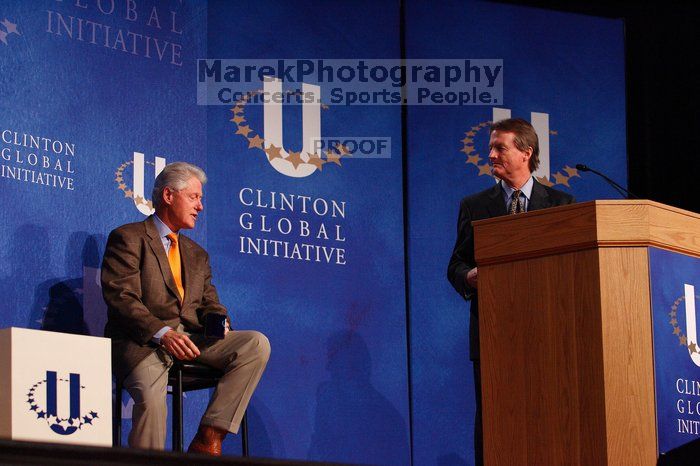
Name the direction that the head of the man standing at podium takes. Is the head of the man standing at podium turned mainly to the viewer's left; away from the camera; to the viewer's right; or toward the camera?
to the viewer's left

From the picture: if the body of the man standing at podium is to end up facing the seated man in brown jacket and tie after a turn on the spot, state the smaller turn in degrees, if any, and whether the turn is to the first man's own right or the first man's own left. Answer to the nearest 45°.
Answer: approximately 90° to the first man's own right

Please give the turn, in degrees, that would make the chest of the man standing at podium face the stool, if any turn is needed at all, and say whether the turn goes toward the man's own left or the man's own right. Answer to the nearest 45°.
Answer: approximately 90° to the man's own right

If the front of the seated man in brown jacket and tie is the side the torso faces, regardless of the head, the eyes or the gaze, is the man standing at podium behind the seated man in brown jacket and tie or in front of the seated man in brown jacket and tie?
in front

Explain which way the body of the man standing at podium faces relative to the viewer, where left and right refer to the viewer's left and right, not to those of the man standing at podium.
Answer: facing the viewer

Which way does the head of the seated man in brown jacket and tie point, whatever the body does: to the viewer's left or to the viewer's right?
to the viewer's right

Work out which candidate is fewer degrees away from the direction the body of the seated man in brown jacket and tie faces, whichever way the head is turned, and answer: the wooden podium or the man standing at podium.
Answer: the wooden podium

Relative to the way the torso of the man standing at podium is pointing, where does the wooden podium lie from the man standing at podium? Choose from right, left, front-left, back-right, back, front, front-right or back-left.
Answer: front

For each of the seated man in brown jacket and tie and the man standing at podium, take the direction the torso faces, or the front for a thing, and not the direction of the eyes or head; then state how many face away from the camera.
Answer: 0

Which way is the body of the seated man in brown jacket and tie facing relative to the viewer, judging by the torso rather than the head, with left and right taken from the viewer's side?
facing the viewer and to the right of the viewer

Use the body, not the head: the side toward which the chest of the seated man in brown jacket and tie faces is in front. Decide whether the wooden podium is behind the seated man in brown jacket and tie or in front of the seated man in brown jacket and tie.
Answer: in front
